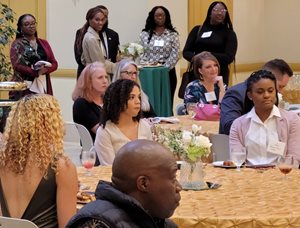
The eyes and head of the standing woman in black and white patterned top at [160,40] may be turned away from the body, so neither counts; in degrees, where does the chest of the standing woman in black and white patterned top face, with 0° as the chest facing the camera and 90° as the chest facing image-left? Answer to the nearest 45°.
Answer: approximately 0°

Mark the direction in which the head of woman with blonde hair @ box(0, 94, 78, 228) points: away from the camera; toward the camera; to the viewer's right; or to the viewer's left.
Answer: away from the camera

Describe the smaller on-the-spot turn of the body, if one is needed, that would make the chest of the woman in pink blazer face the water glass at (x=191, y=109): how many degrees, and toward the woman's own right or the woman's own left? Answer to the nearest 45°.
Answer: approximately 180°
